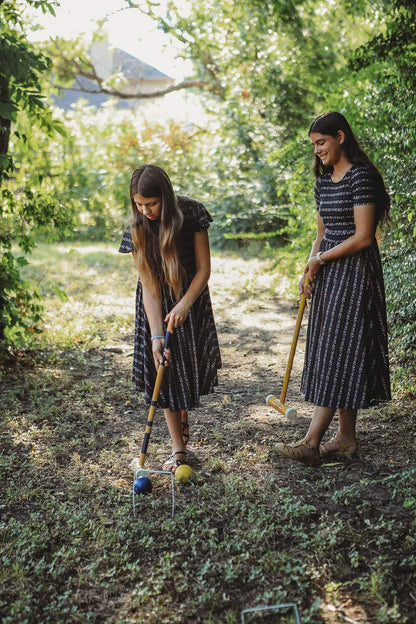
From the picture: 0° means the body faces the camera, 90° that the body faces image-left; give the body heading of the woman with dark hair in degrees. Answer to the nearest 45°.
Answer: approximately 45°

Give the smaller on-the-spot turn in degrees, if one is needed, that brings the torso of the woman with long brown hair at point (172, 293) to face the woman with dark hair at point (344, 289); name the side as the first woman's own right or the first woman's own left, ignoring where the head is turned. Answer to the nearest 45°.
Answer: approximately 135° to the first woman's own left
